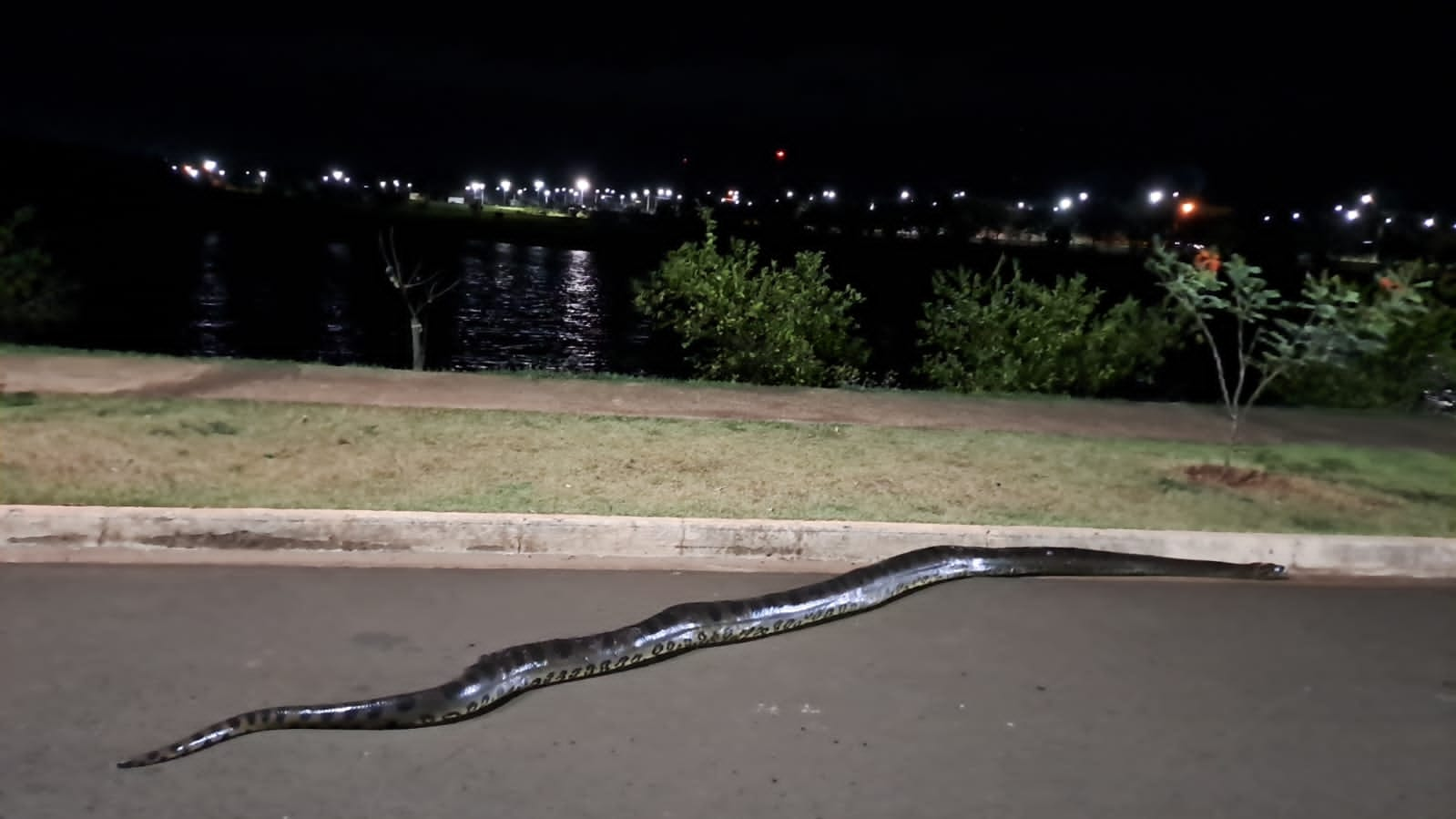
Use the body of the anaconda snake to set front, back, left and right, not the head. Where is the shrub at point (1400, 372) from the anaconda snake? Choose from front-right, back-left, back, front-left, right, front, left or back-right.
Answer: front-left

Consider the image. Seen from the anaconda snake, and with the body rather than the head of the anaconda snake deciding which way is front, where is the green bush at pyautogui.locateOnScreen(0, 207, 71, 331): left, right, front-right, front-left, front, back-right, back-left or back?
back-left

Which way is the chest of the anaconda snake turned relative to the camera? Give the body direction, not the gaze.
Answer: to the viewer's right

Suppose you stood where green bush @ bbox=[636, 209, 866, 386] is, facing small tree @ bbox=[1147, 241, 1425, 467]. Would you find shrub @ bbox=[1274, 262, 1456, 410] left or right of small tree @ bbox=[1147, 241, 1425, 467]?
left

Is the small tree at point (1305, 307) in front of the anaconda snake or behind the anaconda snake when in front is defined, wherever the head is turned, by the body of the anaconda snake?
in front

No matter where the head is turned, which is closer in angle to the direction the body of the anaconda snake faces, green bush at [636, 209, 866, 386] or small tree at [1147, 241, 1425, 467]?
the small tree

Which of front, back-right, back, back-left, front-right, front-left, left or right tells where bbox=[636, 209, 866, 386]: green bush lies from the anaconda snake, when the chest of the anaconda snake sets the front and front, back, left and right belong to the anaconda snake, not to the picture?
left
